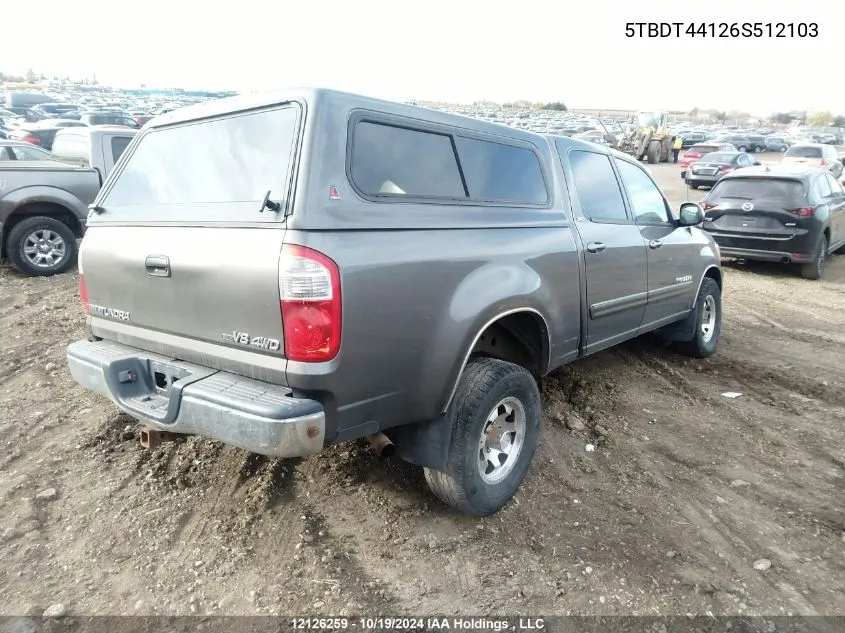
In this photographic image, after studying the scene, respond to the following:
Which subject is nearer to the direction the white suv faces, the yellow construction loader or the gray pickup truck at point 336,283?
the yellow construction loader

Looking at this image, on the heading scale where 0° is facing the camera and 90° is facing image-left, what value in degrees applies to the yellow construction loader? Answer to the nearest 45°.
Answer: approximately 45°

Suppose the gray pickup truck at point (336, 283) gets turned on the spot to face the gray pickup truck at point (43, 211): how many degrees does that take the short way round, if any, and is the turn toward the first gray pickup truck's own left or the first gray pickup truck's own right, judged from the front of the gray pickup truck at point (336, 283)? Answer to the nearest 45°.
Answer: approximately 90° to the first gray pickup truck's own left

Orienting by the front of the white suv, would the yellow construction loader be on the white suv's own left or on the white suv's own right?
on the white suv's own left

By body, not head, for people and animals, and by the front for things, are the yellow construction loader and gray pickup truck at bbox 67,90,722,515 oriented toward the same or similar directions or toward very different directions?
very different directions

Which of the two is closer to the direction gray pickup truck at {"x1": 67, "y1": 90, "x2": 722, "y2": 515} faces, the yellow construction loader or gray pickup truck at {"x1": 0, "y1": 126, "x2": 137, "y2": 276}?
the yellow construction loader

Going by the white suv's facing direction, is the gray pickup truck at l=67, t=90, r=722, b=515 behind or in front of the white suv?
behind

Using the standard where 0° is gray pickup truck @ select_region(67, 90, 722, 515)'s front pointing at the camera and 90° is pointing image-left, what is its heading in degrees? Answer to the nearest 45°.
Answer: approximately 225°

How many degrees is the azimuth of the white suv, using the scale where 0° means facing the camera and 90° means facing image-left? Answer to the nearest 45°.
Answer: approximately 225°

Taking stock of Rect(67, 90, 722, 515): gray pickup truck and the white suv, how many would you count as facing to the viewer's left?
0
